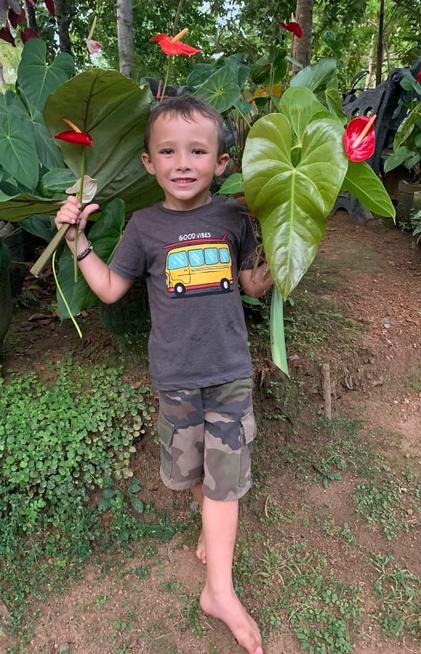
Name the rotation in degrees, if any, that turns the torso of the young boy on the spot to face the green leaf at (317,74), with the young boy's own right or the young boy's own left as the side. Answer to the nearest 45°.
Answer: approximately 135° to the young boy's own left

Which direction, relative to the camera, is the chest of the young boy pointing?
toward the camera

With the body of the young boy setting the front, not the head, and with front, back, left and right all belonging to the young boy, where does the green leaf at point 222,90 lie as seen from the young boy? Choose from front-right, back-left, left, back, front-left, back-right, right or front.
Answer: back

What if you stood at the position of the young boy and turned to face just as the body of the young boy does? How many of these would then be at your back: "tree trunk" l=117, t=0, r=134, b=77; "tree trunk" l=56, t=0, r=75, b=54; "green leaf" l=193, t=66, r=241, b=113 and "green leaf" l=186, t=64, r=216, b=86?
4

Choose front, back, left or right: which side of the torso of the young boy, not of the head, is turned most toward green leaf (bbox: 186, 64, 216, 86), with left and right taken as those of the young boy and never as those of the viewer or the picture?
back

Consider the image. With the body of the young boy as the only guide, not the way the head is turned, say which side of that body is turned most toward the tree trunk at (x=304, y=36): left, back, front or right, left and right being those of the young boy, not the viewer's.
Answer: back

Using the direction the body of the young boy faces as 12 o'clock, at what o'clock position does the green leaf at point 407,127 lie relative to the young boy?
The green leaf is roughly at 7 o'clock from the young boy.

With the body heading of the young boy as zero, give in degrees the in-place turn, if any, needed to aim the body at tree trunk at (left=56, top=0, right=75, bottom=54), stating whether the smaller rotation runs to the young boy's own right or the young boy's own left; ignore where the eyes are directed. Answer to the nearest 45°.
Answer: approximately 180°
